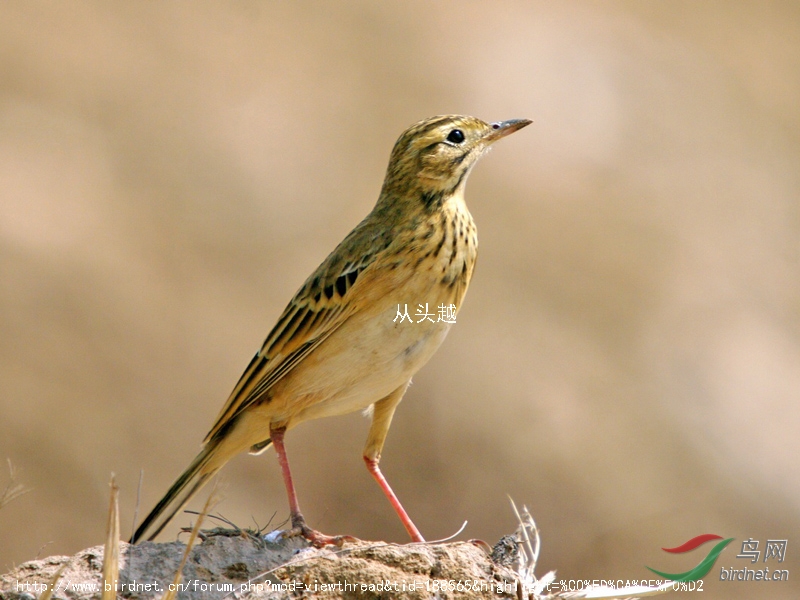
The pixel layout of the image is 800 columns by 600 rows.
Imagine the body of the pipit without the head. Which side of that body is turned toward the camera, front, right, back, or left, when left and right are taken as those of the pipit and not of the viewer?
right
